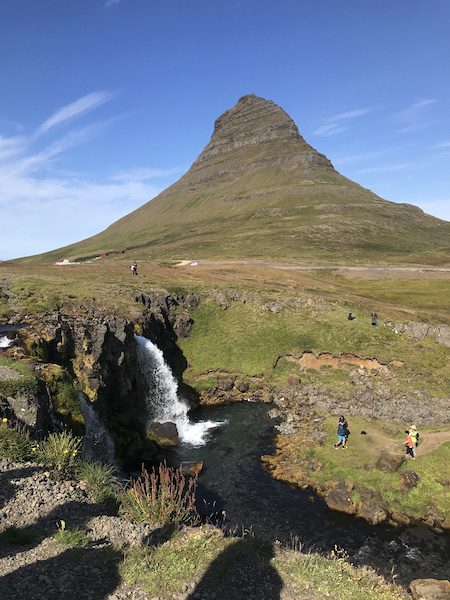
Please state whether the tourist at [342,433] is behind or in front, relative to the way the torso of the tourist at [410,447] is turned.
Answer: in front

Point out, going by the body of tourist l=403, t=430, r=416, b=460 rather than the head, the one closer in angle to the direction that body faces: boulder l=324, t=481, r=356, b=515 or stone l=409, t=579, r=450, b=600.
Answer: the boulder

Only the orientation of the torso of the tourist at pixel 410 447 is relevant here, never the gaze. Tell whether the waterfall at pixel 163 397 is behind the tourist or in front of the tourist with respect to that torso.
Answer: in front

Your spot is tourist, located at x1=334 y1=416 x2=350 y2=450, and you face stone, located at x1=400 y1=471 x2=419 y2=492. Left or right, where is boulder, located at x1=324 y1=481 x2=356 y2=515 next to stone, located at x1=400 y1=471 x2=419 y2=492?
right

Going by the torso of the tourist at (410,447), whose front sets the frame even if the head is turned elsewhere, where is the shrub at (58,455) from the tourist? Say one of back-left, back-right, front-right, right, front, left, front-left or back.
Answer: front-left
